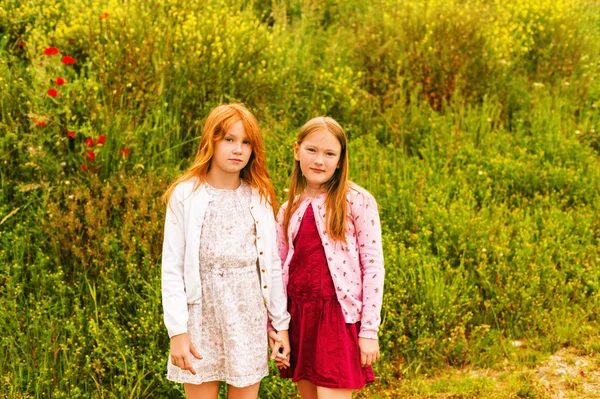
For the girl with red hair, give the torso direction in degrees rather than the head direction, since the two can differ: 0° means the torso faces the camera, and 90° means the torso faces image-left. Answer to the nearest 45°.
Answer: approximately 0°

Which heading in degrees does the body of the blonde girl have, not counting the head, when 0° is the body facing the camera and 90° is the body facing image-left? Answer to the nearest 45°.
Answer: approximately 45°
